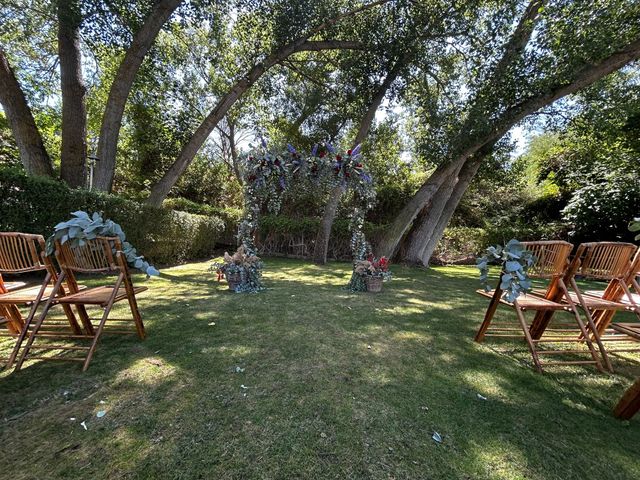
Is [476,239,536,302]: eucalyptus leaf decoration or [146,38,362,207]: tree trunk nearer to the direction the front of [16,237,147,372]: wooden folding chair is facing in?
the tree trunk

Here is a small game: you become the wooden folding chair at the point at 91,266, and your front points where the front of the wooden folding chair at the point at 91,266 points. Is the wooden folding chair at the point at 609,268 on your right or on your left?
on your right

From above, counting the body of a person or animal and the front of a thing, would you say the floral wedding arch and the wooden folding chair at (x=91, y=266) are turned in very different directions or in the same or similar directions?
very different directions

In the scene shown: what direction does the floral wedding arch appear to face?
toward the camera

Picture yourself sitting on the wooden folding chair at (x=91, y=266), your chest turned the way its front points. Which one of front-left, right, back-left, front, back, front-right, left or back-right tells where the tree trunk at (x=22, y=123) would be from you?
front-left

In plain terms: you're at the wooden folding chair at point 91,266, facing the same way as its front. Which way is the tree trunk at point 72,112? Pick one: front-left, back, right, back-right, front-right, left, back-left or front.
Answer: front-left

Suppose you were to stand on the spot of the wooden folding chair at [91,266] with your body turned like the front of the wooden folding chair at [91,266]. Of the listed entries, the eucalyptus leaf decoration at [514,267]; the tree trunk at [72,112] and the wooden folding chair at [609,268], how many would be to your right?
2

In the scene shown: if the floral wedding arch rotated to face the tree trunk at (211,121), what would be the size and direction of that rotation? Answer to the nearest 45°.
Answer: approximately 135° to its right

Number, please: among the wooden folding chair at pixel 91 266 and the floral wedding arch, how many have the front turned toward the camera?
1

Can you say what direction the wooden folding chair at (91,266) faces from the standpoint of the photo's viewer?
facing away from the viewer and to the right of the viewer

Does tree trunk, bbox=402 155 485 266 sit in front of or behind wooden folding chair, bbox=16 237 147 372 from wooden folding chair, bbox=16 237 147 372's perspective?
in front

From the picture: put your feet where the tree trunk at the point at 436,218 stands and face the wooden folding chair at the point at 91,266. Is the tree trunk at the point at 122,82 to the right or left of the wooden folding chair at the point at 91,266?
right
